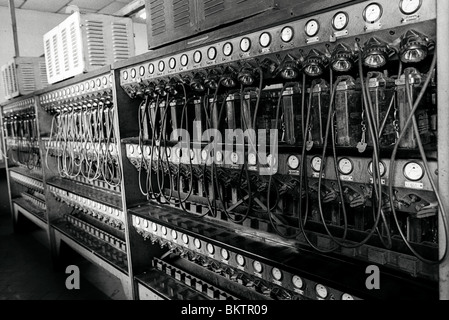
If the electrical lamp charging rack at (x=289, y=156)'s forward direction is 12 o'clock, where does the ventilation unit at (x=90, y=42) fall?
The ventilation unit is roughly at 3 o'clock from the electrical lamp charging rack.

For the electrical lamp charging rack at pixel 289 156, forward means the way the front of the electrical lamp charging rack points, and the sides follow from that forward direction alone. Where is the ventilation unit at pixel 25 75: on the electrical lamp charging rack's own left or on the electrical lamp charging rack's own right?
on the electrical lamp charging rack's own right

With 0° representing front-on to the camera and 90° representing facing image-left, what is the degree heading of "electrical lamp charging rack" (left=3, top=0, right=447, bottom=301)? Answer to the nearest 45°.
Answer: approximately 45°
